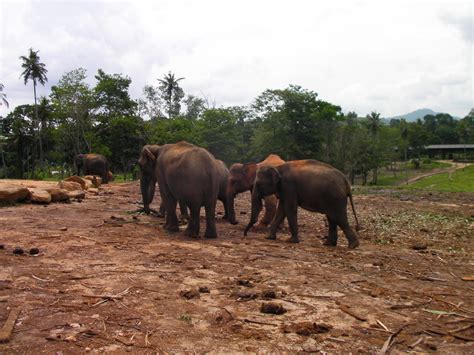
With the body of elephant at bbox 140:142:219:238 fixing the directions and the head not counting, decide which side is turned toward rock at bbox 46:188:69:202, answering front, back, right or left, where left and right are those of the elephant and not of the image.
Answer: front

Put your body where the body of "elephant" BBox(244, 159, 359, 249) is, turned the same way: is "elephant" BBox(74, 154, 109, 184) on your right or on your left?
on your right

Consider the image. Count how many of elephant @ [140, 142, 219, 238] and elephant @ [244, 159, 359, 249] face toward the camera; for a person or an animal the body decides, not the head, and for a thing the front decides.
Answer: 0

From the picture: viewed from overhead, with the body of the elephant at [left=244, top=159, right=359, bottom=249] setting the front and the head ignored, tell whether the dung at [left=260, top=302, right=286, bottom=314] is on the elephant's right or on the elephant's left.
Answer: on the elephant's left

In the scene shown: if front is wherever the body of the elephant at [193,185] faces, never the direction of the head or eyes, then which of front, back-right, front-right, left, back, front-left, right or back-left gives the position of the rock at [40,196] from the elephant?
front

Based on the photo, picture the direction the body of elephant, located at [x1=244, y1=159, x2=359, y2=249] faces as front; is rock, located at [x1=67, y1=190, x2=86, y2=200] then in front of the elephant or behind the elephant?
in front

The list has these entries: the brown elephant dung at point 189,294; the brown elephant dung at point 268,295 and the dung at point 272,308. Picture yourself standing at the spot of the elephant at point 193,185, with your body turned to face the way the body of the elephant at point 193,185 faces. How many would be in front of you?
0

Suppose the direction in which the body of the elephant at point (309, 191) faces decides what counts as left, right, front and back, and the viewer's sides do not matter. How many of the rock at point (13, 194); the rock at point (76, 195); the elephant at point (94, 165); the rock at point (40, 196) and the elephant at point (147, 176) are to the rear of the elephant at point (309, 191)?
0

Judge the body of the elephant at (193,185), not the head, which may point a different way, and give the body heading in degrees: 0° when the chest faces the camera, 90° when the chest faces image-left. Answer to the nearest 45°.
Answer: approximately 135°

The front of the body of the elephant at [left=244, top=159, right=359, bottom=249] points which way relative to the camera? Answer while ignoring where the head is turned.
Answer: to the viewer's left

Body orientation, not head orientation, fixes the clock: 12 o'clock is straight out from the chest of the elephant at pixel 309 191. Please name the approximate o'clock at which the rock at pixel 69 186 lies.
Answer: The rock is roughly at 1 o'clock from the elephant.

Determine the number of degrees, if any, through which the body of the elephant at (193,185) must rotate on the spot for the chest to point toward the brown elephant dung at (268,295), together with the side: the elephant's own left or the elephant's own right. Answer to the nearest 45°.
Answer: approximately 135° to the elephant's own left

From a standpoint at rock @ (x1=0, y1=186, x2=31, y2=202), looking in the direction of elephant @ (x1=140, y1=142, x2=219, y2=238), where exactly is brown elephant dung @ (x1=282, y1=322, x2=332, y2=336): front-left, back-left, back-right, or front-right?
front-right

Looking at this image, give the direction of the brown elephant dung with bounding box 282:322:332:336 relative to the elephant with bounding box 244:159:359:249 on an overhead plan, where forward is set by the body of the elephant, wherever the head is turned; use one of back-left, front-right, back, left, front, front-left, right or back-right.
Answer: left

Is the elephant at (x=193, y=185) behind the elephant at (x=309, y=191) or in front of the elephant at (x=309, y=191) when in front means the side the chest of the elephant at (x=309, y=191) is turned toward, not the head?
in front

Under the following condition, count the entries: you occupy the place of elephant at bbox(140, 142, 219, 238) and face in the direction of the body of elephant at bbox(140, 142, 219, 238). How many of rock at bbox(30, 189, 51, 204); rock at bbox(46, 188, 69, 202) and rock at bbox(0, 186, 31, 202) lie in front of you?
3

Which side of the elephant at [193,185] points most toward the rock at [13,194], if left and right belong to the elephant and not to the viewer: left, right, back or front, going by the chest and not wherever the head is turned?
front

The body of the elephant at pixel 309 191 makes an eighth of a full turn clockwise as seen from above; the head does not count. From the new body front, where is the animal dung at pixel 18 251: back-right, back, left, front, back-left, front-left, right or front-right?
left

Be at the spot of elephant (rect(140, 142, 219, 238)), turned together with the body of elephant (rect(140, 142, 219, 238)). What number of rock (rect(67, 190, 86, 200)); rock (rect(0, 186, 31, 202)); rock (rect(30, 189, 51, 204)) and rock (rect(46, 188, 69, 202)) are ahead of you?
4
